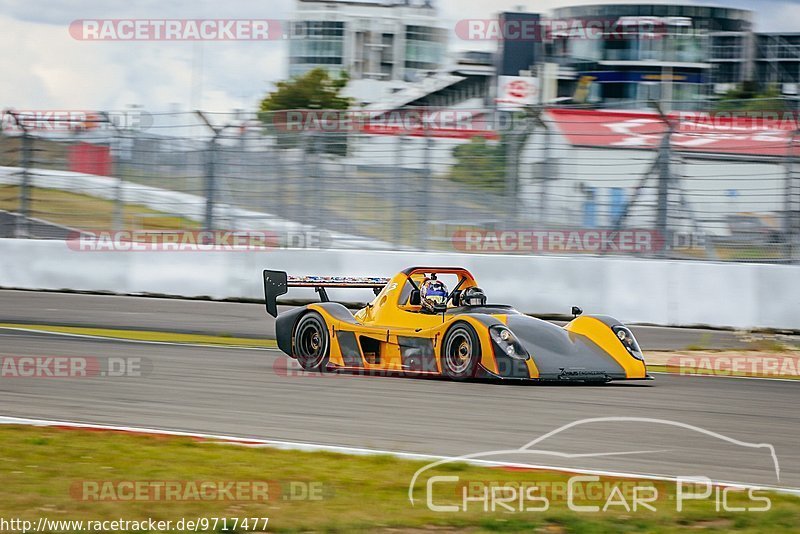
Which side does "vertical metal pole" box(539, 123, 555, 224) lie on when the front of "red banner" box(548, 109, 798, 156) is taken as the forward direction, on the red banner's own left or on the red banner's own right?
on the red banner's own right

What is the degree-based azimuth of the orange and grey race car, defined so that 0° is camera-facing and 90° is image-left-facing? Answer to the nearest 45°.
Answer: approximately 315°

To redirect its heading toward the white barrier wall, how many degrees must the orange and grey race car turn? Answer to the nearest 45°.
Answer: approximately 135° to its left

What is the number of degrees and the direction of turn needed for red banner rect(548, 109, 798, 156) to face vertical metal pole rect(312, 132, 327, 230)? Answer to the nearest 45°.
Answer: approximately 90° to its right
